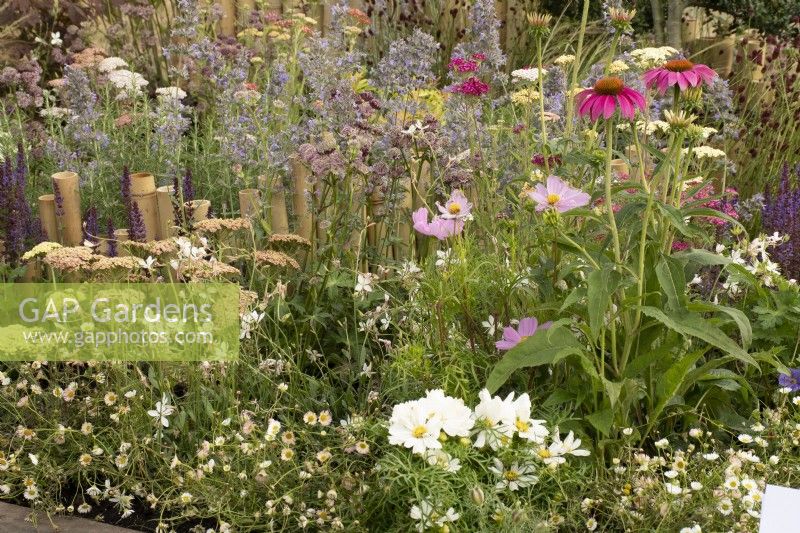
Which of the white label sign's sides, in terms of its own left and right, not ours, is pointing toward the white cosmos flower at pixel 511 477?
right

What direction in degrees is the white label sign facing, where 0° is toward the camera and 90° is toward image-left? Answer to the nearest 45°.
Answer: approximately 0°

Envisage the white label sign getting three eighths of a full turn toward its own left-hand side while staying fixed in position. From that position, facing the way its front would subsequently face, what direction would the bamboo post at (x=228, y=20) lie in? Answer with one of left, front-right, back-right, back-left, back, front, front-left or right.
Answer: left

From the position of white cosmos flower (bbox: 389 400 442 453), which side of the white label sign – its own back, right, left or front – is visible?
right

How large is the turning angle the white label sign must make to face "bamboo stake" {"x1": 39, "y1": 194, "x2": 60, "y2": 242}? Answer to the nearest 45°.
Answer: approximately 90° to its right

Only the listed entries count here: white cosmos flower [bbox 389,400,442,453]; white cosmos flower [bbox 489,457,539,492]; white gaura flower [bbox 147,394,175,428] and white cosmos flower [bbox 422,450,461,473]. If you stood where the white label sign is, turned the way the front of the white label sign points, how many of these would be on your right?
4

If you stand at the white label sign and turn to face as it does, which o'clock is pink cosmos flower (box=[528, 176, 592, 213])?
The pink cosmos flower is roughly at 4 o'clock from the white label sign.

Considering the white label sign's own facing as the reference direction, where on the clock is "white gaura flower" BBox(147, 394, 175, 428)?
The white gaura flower is roughly at 3 o'clock from the white label sign.

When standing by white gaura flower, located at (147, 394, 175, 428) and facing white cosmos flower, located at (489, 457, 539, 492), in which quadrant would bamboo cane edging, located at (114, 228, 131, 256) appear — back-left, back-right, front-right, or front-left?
back-left

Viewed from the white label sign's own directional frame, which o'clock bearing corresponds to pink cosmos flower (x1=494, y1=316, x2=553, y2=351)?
The pink cosmos flower is roughly at 4 o'clock from the white label sign.

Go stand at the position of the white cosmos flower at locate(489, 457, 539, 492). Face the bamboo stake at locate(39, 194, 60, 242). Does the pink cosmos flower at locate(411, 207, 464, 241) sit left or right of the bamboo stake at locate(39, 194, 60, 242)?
right

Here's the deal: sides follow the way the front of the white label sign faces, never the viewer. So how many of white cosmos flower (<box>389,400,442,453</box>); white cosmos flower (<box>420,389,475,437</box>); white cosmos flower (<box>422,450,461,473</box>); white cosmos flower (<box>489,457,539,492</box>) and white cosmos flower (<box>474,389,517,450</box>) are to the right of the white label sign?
5

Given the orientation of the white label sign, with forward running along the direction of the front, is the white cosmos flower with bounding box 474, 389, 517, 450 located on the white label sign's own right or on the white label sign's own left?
on the white label sign's own right

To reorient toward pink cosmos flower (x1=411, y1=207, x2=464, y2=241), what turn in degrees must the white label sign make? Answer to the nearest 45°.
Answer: approximately 135° to its right

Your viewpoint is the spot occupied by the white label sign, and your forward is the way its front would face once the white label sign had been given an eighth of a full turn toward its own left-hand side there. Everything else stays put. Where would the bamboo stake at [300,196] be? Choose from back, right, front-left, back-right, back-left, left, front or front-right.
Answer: back

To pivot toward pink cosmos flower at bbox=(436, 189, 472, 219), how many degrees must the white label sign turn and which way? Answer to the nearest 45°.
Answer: approximately 135° to its right
